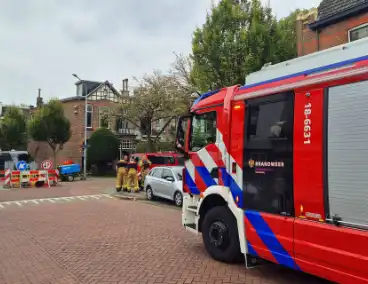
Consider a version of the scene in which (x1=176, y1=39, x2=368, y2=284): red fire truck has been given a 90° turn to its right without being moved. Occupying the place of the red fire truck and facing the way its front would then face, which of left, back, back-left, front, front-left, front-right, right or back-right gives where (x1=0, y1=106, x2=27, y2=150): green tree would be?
left

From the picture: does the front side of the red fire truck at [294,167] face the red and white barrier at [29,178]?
yes

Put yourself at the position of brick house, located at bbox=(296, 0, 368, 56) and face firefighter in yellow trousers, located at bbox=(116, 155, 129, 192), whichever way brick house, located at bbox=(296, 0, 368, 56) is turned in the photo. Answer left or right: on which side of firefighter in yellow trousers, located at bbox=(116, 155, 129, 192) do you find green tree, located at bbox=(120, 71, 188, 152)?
right

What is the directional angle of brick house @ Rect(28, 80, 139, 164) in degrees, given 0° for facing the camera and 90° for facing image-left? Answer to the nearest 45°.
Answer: approximately 315°

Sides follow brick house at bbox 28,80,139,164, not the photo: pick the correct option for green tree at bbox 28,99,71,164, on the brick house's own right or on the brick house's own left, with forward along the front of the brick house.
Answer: on the brick house's own right

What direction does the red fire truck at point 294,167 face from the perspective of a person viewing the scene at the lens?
facing away from the viewer and to the left of the viewer

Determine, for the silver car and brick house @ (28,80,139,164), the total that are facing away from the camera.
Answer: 0

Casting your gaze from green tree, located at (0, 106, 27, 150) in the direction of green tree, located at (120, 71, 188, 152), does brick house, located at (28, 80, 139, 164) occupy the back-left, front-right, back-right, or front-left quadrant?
front-left

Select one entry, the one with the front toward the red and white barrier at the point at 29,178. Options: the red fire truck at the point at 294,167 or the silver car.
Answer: the red fire truck

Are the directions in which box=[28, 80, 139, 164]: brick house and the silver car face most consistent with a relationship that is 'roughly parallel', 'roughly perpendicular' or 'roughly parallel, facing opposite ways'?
roughly parallel
